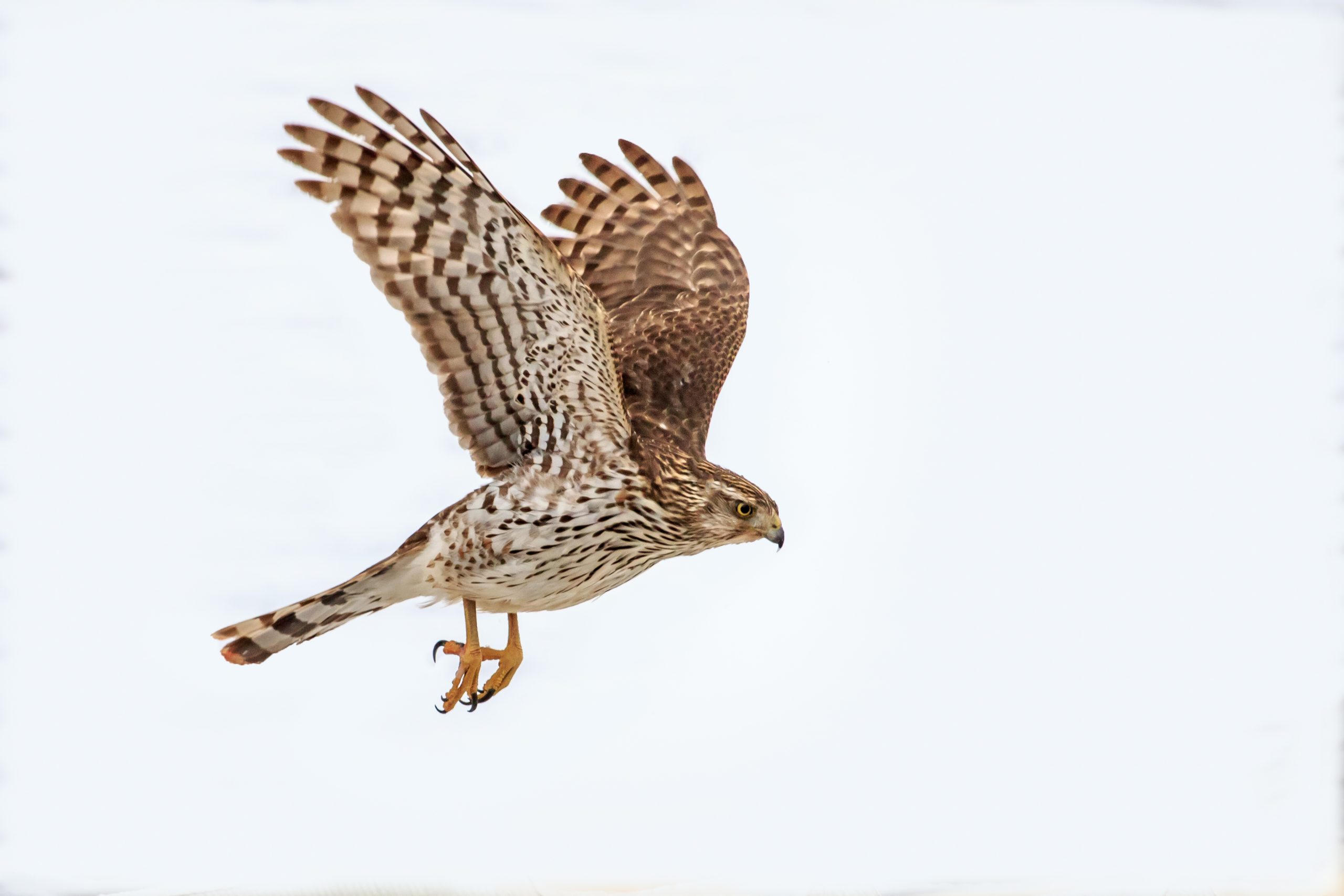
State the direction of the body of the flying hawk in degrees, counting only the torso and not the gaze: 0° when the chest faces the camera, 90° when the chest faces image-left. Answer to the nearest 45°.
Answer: approximately 270°
